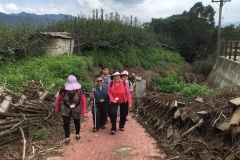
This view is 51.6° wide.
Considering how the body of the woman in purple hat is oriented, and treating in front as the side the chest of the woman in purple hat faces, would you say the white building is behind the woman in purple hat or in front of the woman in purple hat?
behind

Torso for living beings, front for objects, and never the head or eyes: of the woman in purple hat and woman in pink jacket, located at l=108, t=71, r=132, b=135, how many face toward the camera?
2

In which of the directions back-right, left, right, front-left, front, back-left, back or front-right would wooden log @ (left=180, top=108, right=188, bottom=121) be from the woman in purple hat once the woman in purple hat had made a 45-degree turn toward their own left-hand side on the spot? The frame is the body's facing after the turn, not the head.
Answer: front-left

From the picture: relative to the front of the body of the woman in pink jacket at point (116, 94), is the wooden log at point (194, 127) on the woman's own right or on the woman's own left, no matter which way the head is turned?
on the woman's own left

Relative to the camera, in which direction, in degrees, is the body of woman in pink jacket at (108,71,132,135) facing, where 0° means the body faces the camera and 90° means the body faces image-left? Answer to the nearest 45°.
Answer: approximately 0°

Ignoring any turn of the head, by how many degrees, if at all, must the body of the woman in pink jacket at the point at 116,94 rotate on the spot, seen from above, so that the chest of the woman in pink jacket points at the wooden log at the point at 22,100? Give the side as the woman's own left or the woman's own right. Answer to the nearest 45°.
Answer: approximately 90° to the woman's own right

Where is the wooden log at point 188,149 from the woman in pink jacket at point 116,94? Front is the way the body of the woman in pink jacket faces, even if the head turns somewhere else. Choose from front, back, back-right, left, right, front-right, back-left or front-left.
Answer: front-left

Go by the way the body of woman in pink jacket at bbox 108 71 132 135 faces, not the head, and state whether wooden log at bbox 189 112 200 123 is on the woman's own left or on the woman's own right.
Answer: on the woman's own left

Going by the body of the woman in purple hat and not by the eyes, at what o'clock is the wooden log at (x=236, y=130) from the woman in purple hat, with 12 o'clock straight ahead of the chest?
The wooden log is roughly at 10 o'clock from the woman in purple hat.

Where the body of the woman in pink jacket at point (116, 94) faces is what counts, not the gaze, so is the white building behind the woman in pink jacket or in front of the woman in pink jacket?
behind

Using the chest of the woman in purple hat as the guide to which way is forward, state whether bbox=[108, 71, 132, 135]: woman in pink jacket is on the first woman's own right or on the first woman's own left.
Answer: on the first woman's own left

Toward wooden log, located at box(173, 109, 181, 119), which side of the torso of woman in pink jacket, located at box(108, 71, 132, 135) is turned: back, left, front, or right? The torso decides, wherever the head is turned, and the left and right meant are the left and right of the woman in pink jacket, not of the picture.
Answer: left

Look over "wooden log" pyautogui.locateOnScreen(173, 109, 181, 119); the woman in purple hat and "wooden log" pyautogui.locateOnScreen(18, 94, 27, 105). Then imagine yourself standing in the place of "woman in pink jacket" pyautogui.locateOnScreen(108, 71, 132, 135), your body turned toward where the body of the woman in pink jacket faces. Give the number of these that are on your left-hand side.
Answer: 1
